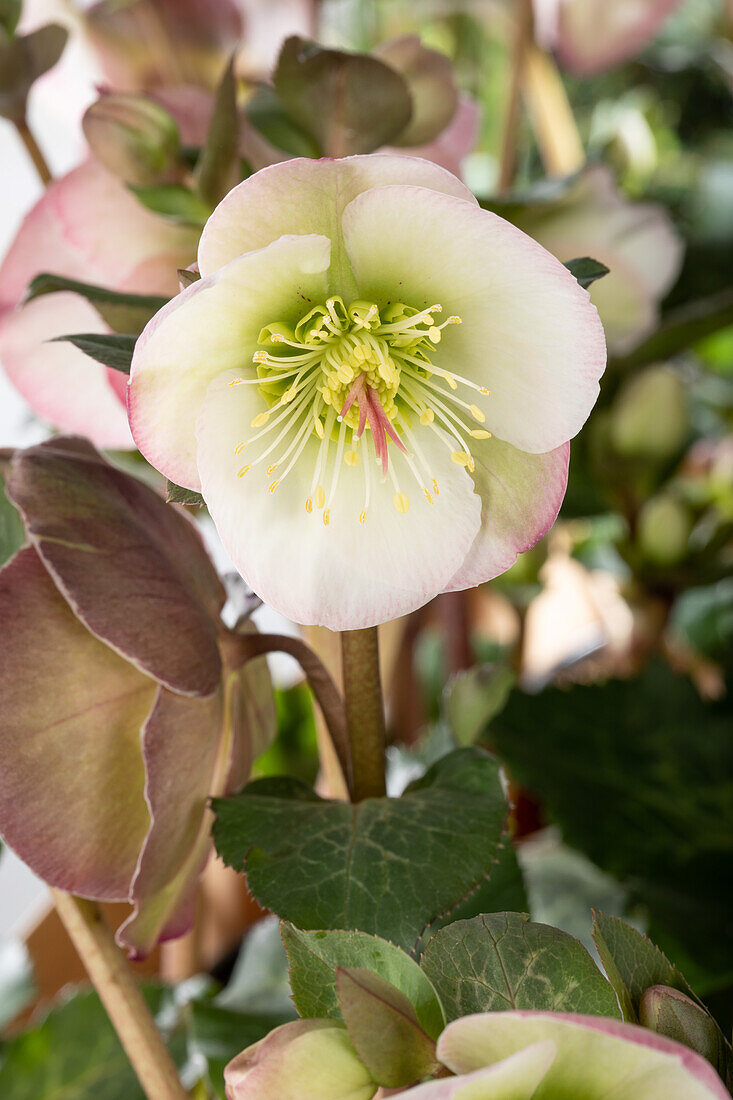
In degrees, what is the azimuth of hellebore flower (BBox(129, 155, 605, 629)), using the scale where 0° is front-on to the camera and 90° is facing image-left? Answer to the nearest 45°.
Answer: approximately 0°
